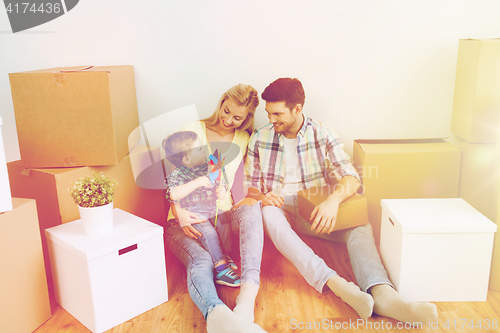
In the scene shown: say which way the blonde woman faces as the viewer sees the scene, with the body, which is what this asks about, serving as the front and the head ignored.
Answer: toward the camera

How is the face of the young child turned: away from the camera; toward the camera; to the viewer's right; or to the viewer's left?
to the viewer's right

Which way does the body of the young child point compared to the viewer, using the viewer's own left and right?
facing the viewer and to the right of the viewer

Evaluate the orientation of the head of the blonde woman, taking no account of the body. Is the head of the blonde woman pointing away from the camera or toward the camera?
toward the camera

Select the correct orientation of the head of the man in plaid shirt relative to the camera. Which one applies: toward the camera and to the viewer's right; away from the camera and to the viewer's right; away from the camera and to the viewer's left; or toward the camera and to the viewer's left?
toward the camera and to the viewer's left

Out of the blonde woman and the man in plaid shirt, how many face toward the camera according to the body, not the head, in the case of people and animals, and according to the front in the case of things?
2

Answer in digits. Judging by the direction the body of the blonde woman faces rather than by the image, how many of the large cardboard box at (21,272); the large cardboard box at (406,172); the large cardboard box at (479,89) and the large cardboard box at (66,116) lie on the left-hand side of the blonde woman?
2

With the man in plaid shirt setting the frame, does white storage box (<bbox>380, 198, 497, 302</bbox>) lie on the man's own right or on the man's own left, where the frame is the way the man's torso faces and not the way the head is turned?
on the man's own left

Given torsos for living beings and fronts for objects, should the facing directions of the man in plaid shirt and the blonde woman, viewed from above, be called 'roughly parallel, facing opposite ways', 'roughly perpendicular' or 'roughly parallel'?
roughly parallel

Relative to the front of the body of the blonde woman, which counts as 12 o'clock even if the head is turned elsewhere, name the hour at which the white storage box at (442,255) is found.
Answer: The white storage box is roughly at 10 o'clock from the blonde woman.
